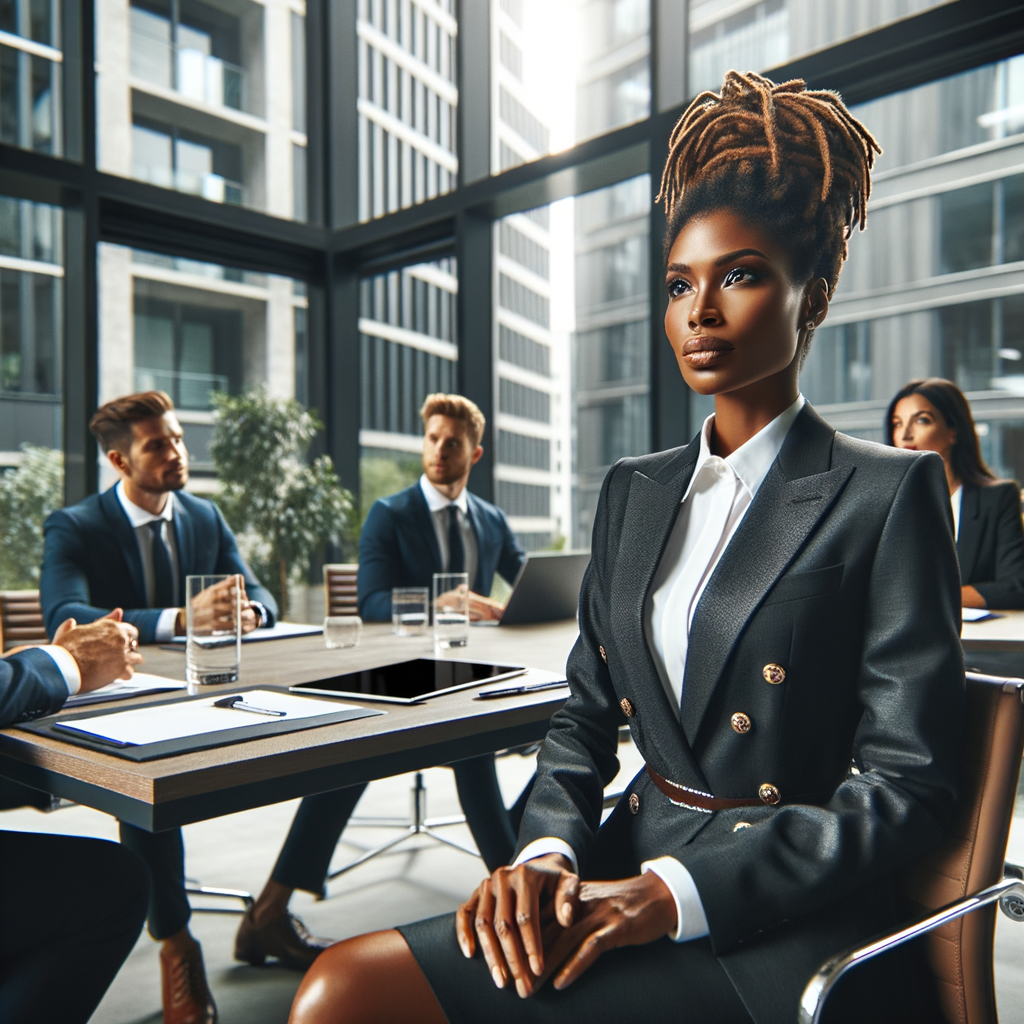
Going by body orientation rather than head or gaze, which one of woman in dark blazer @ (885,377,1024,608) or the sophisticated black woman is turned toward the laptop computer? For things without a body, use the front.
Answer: the woman in dark blazer

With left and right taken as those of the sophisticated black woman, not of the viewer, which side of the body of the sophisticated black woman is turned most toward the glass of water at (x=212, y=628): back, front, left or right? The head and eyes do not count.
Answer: right

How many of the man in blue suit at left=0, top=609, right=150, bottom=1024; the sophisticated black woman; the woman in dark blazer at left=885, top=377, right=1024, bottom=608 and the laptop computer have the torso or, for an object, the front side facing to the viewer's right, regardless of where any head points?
1

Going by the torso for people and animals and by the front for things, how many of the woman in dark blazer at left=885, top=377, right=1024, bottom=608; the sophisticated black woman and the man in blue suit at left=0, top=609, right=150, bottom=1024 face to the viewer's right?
1

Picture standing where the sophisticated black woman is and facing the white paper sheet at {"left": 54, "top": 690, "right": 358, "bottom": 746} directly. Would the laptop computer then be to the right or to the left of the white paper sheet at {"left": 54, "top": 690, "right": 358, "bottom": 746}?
right

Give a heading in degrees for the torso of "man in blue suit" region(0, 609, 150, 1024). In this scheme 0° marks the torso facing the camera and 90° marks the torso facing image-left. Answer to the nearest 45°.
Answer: approximately 270°

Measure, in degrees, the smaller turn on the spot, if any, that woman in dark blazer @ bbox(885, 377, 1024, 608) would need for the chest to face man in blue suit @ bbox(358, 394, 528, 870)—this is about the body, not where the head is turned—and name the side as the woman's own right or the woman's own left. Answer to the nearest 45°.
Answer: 0° — they already face them

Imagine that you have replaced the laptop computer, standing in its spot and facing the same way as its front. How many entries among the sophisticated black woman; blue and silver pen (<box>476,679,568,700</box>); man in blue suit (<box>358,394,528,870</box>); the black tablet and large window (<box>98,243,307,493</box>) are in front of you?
2

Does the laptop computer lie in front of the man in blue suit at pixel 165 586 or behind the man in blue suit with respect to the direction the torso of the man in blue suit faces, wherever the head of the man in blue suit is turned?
in front

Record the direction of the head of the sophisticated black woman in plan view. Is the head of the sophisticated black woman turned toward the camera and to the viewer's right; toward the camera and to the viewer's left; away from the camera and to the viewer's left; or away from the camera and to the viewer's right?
toward the camera and to the viewer's left

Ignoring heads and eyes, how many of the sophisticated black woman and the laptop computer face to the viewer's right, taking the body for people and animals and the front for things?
0

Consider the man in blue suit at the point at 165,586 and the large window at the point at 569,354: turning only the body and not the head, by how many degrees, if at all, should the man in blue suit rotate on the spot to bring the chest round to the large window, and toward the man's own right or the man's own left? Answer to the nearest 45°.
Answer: approximately 90° to the man's own left

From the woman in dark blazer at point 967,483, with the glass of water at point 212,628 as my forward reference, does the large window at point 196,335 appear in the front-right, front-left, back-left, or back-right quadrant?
front-right

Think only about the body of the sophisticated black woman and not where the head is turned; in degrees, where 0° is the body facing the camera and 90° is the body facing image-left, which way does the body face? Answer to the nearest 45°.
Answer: approximately 45°

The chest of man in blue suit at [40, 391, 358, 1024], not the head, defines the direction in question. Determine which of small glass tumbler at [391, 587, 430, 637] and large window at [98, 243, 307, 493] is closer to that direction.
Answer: the small glass tumbler

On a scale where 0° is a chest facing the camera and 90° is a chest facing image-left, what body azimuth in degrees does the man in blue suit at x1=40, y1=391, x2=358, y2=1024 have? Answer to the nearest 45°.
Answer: approximately 315°

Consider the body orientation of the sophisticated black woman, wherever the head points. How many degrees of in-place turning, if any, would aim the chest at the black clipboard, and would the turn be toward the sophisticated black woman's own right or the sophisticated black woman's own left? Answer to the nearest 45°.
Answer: approximately 45° to the sophisticated black woman's own right

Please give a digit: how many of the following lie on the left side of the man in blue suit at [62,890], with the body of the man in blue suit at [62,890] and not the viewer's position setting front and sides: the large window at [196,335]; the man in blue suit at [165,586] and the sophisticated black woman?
2

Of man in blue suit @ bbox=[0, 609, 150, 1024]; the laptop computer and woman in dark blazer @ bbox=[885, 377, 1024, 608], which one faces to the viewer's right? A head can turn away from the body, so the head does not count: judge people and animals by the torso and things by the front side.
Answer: the man in blue suit
